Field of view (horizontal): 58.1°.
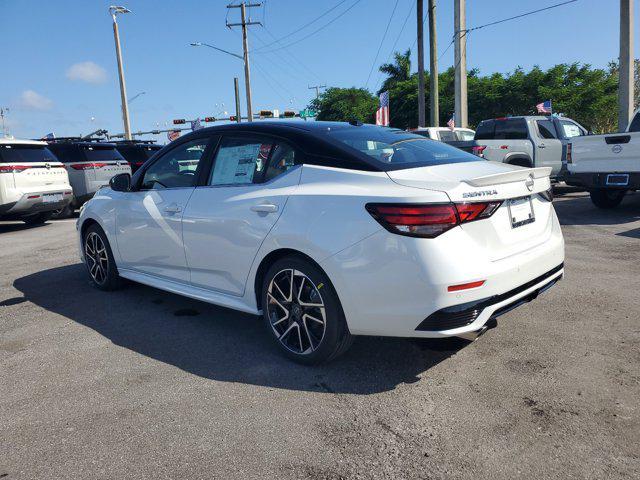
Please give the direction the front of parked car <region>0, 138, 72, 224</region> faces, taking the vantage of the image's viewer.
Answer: facing away from the viewer and to the left of the viewer

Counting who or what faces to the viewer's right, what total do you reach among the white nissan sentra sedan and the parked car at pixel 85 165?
0

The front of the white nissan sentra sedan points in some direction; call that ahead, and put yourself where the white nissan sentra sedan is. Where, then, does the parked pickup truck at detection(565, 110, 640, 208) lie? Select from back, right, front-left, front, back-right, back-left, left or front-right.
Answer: right

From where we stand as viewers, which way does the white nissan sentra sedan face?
facing away from the viewer and to the left of the viewer

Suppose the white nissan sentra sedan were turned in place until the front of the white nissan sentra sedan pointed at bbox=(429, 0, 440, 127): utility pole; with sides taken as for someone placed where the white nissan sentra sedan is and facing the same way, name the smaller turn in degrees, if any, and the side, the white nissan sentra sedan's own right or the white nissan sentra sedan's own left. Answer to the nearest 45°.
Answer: approximately 45° to the white nissan sentra sedan's own right

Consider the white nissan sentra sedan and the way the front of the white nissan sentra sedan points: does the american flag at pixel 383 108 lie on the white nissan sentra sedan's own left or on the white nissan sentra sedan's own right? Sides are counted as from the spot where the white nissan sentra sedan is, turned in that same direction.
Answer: on the white nissan sentra sedan's own right

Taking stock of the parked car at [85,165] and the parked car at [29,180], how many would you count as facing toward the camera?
0

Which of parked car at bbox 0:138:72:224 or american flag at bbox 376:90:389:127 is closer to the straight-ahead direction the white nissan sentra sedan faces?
the parked car

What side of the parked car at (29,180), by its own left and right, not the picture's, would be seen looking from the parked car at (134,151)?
right

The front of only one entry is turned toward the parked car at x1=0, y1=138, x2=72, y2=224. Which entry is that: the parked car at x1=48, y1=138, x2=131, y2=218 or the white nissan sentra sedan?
the white nissan sentra sedan

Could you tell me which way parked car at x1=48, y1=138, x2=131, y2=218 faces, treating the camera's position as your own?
facing away from the viewer and to the left of the viewer
